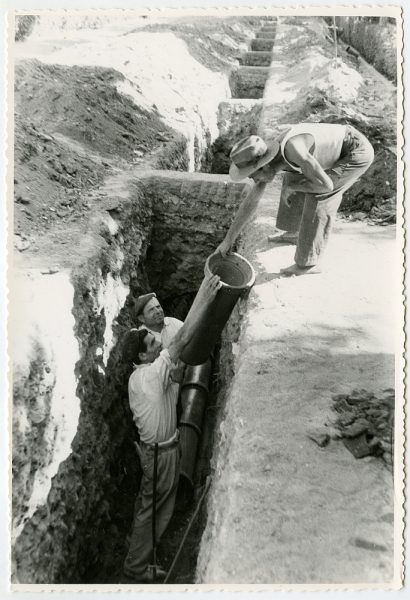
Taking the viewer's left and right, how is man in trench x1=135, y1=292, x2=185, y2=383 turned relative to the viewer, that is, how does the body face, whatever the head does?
facing the viewer and to the right of the viewer

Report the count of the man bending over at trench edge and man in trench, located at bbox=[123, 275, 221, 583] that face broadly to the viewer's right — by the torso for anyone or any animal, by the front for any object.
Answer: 1

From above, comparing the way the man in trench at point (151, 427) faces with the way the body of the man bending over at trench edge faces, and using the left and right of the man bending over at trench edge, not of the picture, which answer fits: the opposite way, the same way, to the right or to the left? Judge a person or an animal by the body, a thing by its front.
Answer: the opposite way

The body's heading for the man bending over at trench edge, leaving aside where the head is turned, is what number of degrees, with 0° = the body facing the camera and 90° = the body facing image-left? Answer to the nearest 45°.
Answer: approximately 90°

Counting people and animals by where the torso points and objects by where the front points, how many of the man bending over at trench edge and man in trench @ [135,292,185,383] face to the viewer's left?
1

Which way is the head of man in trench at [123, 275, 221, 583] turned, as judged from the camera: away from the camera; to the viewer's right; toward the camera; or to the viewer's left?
to the viewer's right

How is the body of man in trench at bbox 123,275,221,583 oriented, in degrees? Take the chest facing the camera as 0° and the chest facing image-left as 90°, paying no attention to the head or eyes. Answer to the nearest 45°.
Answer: approximately 270°

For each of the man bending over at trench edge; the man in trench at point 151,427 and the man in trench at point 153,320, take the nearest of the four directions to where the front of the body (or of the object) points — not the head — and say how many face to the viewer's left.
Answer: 1
